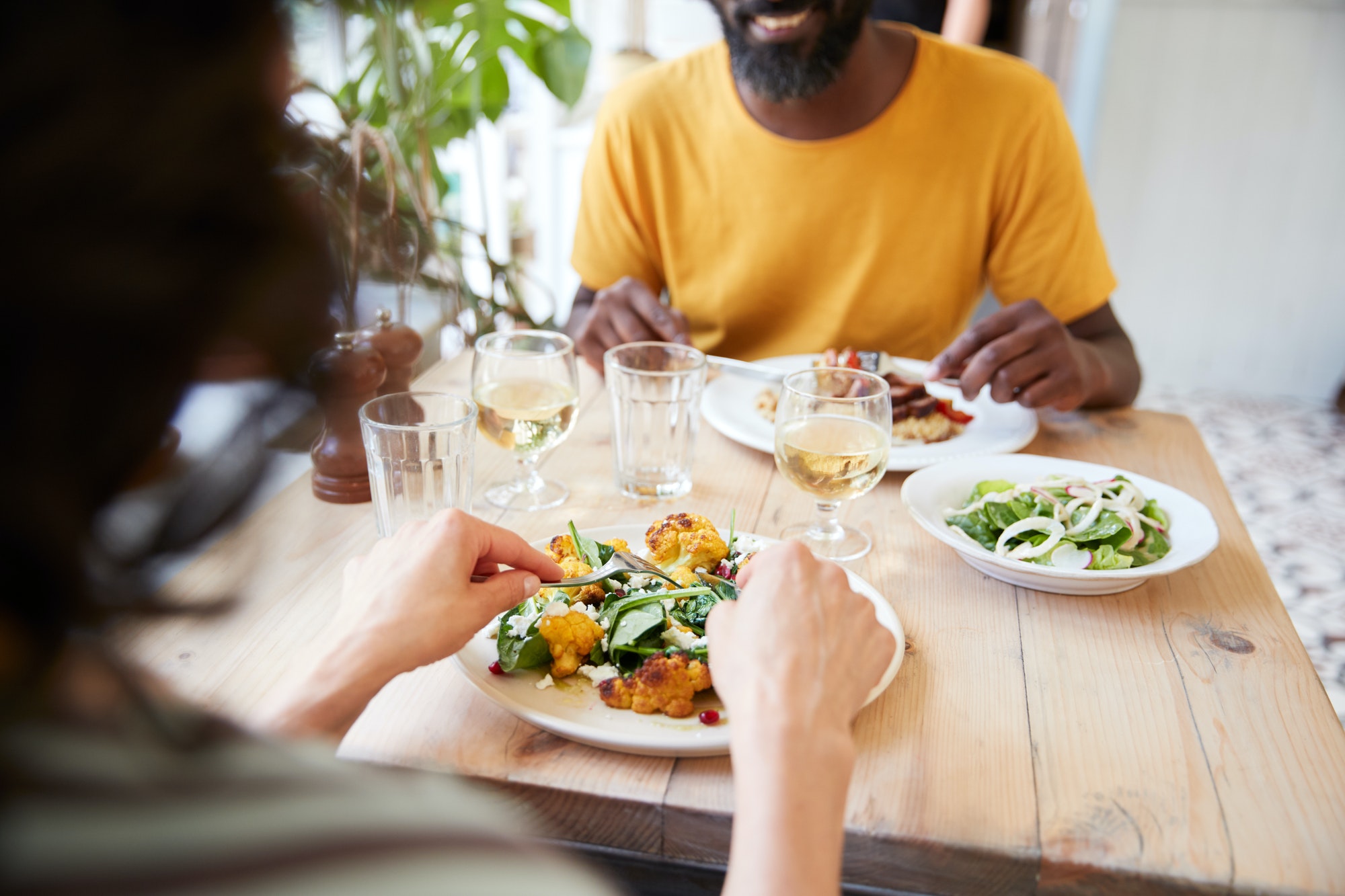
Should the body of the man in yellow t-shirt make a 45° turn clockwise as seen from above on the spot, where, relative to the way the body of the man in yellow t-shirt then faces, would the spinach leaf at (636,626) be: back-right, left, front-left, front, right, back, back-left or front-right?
front-left

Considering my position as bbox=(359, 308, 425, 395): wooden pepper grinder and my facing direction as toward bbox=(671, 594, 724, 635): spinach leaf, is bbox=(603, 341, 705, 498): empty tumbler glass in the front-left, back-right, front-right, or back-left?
front-left

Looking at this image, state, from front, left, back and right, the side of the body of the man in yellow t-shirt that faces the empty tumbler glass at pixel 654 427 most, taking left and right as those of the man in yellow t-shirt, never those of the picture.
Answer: front

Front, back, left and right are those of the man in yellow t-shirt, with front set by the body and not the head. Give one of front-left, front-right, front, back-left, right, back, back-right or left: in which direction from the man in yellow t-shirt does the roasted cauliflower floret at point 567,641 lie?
front

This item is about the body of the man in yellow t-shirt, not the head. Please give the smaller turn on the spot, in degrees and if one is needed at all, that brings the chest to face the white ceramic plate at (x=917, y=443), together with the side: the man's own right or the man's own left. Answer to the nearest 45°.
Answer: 0° — they already face it

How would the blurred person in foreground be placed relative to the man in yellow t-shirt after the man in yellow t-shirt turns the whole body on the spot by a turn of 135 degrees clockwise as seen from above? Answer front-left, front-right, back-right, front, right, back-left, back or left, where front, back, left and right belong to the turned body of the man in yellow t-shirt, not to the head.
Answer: back-left

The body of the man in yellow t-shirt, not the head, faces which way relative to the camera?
toward the camera

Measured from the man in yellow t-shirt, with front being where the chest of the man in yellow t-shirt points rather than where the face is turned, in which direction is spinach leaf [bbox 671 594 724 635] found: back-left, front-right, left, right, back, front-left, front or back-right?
front

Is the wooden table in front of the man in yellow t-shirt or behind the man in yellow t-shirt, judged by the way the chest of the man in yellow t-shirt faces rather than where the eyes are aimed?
in front

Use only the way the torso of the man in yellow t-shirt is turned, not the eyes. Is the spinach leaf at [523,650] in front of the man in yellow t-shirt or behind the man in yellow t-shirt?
in front

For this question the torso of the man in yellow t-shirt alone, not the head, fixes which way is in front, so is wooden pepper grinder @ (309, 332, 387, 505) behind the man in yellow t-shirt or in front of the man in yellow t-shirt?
in front

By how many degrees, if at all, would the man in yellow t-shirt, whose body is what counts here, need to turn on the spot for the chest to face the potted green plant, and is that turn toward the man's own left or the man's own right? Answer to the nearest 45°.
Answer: approximately 135° to the man's own right

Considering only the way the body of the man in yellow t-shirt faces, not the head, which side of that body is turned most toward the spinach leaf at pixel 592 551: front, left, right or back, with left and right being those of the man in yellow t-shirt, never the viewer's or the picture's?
front

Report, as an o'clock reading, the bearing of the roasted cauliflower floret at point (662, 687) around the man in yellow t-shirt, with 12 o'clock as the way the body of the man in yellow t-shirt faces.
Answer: The roasted cauliflower floret is roughly at 12 o'clock from the man in yellow t-shirt.
